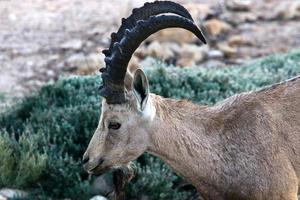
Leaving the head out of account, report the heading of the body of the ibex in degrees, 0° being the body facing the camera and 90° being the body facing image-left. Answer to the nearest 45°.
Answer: approximately 90°

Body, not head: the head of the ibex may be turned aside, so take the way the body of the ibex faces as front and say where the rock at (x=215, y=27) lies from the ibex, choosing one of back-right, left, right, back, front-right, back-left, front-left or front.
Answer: right

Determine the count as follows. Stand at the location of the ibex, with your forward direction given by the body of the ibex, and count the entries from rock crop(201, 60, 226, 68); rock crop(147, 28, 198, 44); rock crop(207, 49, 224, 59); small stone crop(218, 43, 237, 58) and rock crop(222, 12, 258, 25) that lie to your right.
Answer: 5

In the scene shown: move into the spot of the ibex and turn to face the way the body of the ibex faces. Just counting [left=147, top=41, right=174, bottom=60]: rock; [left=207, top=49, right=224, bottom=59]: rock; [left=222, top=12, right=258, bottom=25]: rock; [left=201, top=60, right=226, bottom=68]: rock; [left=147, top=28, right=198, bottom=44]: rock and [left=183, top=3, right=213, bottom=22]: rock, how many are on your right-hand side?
6

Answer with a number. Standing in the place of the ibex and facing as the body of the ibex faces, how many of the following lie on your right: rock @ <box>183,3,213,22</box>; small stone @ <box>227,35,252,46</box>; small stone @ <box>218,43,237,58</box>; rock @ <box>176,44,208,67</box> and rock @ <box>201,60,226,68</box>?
5

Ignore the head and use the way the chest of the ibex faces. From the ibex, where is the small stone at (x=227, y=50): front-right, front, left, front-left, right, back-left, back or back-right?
right

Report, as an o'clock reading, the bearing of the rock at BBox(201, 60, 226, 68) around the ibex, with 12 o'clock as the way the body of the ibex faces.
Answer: The rock is roughly at 3 o'clock from the ibex.

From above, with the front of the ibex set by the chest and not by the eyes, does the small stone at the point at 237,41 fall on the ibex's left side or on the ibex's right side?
on the ibex's right side

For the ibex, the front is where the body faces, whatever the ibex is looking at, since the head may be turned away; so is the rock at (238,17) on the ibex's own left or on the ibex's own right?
on the ibex's own right

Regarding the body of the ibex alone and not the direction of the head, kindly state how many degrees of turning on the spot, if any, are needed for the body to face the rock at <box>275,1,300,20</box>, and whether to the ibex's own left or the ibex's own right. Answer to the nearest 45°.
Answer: approximately 90° to the ibex's own right

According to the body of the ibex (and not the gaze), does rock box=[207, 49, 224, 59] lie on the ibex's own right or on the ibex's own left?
on the ibex's own right

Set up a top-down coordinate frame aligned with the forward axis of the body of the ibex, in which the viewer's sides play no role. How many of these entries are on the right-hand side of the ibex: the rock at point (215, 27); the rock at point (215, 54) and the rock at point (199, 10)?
3

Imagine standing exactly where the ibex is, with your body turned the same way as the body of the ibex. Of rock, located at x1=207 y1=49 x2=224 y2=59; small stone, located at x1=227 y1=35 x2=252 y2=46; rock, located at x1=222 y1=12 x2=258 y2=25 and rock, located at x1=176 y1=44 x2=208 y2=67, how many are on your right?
4
